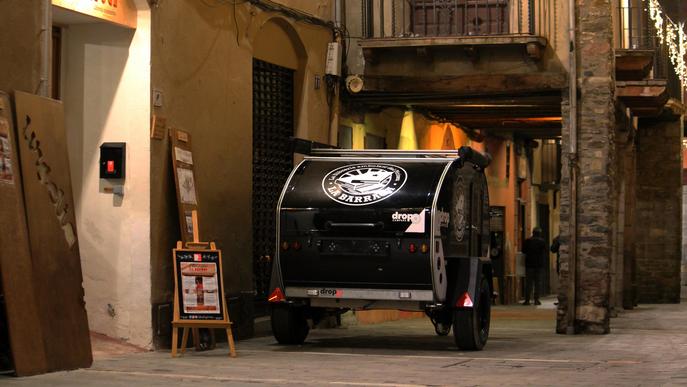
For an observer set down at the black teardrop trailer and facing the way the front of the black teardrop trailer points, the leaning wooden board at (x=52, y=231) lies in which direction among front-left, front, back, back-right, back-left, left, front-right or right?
back-left

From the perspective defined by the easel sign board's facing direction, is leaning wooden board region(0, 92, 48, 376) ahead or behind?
ahead

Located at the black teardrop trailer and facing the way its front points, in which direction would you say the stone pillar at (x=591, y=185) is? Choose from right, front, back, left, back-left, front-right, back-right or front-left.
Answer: front-right

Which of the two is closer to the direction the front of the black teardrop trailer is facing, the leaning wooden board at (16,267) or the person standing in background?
the person standing in background

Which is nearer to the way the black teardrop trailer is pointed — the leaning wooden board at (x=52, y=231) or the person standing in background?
the person standing in background

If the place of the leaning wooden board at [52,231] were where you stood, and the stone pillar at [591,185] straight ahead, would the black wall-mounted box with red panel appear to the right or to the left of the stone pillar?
left

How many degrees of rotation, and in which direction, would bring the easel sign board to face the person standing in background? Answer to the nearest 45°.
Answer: approximately 135° to its left

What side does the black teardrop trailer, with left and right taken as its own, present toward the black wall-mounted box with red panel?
left

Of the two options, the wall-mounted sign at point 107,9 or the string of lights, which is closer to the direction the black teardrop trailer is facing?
the string of lights

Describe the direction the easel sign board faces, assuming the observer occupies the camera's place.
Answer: facing the viewer

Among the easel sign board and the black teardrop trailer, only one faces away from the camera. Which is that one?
the black teardrop trailer

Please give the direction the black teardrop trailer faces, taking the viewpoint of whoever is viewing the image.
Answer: facing away from the viewer

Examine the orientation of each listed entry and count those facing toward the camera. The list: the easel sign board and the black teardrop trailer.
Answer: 1

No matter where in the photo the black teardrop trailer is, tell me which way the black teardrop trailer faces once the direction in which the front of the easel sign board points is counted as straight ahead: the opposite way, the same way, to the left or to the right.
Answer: the opposite way
